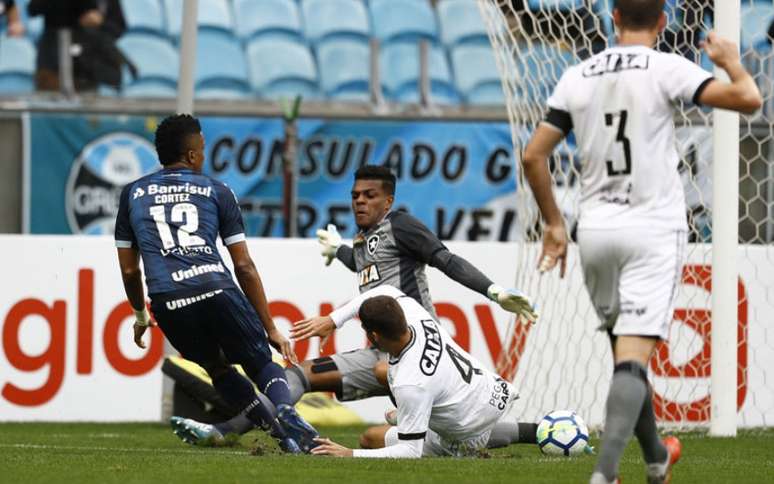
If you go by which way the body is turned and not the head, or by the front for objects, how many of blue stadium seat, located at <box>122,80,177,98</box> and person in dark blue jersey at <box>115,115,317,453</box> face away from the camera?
1

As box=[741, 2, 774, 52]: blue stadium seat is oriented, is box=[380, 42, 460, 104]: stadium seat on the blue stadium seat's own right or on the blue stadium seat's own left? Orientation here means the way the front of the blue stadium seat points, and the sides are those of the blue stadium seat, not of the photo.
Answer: on the blue stadium seat's own right

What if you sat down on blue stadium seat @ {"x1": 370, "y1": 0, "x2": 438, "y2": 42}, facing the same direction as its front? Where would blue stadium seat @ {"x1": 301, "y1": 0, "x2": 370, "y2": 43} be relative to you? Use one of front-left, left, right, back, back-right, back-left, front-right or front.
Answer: right

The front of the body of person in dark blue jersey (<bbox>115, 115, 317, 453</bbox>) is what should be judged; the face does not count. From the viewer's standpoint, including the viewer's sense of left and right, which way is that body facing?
facing away from the viewer

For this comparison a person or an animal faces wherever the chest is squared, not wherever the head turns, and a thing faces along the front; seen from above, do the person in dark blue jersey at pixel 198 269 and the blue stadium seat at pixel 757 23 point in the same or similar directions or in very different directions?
very different directions

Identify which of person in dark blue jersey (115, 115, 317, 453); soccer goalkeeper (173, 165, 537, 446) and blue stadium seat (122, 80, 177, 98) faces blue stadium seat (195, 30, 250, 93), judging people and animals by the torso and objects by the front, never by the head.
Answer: the person in dark blue jersey

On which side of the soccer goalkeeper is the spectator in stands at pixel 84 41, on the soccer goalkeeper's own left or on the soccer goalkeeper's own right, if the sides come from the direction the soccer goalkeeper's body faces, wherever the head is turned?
on the soccer goalkeeper's own right

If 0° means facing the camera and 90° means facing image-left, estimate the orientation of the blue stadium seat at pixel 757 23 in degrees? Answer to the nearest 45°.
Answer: approximately 0°

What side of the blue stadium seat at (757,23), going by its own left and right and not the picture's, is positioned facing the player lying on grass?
front

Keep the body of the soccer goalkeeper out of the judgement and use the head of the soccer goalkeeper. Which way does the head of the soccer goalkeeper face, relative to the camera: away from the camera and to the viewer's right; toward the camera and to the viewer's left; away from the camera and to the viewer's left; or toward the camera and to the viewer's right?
toward the camera and to the viewer's left

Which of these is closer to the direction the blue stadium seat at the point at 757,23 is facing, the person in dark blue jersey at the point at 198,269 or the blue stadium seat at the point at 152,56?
the person in dark blue jersey
